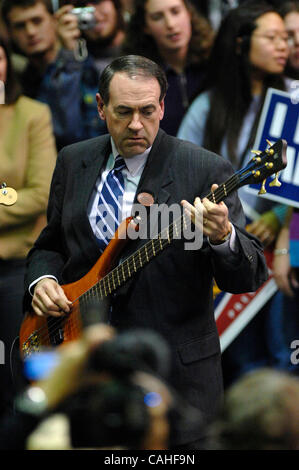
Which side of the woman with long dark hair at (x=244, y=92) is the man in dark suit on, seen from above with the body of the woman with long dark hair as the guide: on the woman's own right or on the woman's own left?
on the woman's own right

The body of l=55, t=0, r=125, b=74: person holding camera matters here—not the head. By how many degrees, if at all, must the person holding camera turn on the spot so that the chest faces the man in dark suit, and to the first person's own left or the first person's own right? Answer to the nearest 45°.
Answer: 0° — they already face them

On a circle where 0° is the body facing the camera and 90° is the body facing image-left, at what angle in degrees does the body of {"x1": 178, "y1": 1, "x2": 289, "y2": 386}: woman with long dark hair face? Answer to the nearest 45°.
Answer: approximately 315°
